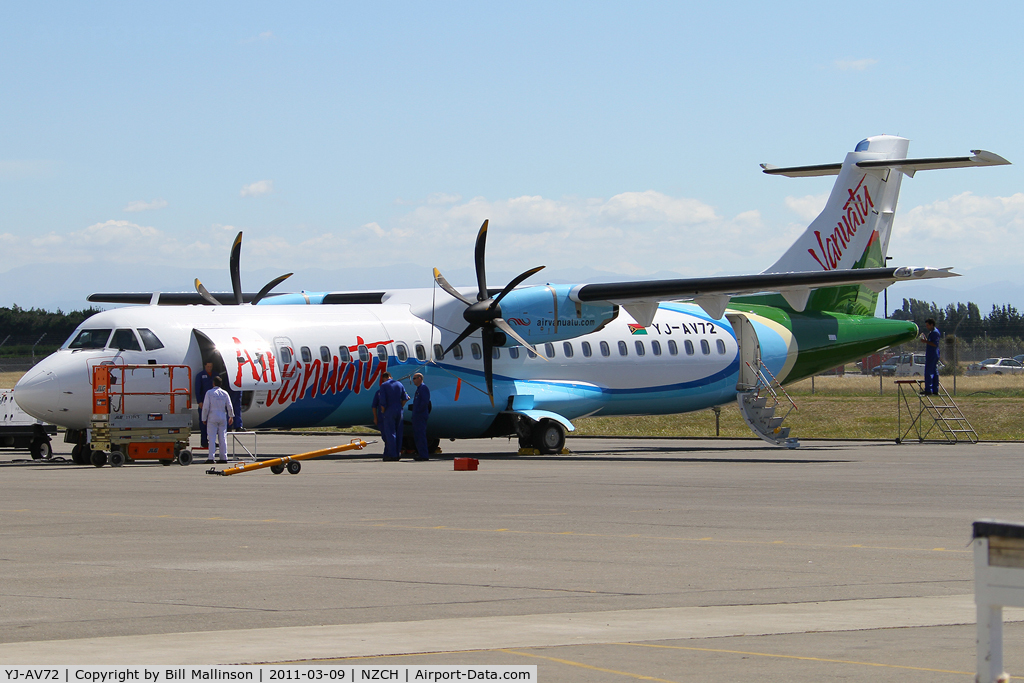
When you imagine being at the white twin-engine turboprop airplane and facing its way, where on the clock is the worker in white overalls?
The worker in white overalls is roughly at 12 o'clock from the white twin-engine turboprop airplane.

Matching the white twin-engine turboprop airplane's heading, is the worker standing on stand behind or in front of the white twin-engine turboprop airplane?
behind

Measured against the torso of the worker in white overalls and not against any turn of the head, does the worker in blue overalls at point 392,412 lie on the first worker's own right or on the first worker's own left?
on the first worker's own right

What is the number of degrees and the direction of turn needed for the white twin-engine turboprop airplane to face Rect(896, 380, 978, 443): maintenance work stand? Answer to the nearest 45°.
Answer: approximately 180°

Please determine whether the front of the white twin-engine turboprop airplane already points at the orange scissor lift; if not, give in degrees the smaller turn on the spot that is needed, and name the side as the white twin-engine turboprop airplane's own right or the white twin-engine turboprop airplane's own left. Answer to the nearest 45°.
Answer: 0° — it already faces it

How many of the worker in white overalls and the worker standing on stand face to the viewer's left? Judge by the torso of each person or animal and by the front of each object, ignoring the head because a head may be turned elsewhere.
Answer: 1

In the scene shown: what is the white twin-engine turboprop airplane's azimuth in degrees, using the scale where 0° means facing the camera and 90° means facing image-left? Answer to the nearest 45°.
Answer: approximately 45°

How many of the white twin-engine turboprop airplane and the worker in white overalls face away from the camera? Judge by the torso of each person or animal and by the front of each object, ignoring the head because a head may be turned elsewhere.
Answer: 1

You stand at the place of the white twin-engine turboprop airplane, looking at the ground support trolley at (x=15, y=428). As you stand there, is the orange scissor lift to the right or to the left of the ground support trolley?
left

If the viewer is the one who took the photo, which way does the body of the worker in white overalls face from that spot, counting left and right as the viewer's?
facing away from the viewer

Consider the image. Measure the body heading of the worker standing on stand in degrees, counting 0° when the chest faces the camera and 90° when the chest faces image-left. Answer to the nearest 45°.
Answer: approximately 90°
